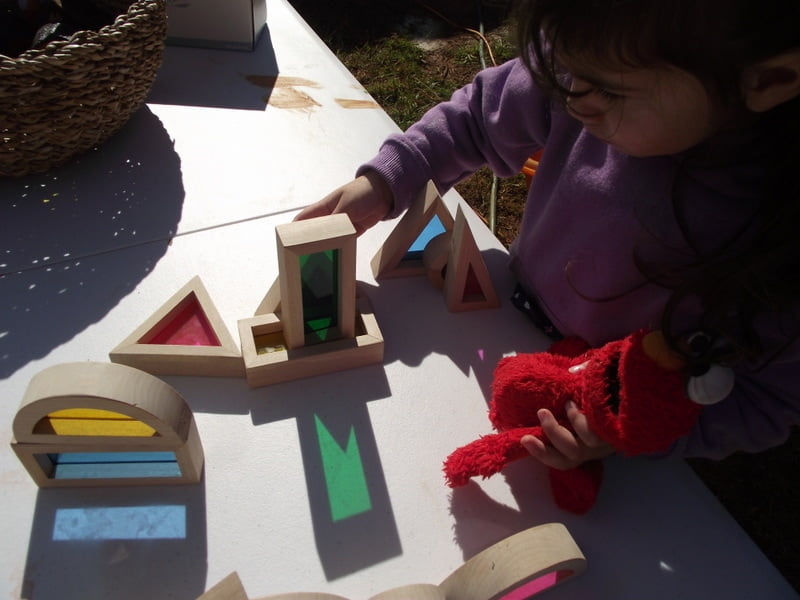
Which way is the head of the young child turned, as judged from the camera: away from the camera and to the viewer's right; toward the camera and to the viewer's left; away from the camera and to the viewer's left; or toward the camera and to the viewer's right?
toward the camera and to the viewer's left

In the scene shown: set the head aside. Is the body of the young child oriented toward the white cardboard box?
no

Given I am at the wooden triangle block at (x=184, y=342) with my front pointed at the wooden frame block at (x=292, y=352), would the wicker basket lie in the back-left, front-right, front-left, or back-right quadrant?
back-left

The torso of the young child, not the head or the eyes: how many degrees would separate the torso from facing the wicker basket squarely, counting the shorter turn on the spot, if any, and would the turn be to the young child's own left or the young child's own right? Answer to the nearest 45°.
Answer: approximately 45° to the young child's own right

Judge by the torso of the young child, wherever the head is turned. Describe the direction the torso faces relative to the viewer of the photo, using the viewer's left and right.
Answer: facing the viewer and to the left of the viewer
